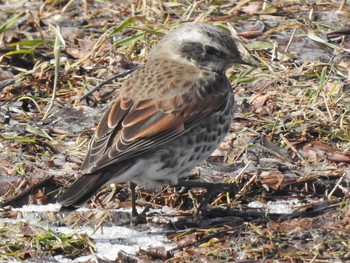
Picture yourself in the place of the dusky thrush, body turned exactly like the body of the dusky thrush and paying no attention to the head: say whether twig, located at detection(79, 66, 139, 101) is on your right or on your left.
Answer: on your left

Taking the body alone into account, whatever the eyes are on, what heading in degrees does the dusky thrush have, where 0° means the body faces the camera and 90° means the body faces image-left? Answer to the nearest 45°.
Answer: approximately 270°
